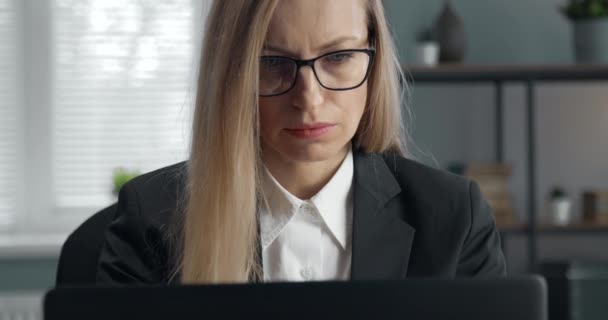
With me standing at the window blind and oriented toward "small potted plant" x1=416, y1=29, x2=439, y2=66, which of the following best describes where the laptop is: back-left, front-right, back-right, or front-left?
front-right

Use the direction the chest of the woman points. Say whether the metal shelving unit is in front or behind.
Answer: behind

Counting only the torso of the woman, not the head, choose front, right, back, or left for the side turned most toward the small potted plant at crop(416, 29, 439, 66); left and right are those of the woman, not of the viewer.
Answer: back

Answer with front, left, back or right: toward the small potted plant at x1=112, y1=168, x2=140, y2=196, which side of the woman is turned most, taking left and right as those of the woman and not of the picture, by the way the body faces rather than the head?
back

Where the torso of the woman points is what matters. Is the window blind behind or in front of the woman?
behind

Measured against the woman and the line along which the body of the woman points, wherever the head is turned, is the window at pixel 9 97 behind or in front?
behind

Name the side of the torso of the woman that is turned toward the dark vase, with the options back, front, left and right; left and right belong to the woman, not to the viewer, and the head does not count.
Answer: back

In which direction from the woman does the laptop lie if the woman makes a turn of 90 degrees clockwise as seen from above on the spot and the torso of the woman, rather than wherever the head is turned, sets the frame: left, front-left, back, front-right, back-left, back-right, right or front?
left

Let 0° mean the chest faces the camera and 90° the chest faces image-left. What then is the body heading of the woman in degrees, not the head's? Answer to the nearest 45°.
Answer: approximately 0°
